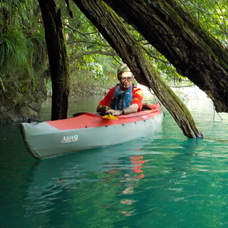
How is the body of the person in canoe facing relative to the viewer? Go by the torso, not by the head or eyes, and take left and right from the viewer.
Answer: facing the viewer and to the left of the viewer

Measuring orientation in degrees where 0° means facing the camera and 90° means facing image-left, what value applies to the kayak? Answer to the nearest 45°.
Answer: approximately 45°
